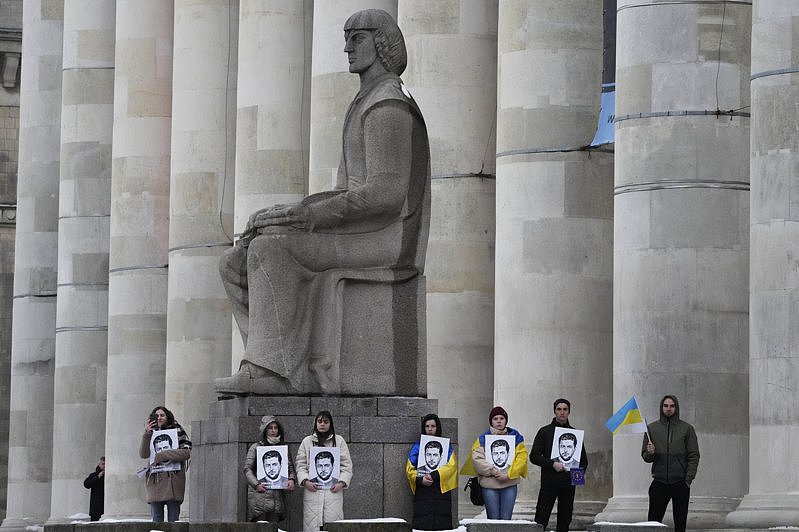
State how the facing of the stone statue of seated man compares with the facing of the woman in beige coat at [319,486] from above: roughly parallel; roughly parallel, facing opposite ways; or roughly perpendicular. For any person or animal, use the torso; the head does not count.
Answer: roughly perpendicular

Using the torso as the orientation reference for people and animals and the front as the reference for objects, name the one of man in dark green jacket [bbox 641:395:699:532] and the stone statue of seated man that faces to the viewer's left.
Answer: the stone statue of seated man

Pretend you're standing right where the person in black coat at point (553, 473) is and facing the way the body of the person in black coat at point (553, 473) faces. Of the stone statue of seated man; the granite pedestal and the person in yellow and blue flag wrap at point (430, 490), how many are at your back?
0

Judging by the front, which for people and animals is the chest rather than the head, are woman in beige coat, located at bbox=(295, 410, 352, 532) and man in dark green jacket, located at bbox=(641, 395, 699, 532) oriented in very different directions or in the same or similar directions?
same or similar directions

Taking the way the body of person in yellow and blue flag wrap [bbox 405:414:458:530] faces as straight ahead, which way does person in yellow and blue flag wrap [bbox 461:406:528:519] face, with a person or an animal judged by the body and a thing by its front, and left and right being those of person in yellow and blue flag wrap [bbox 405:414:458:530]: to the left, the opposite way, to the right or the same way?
the same way

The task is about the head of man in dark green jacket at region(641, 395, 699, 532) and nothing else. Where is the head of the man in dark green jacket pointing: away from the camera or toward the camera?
toward the camera

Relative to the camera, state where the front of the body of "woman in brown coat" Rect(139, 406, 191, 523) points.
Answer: toward the camera

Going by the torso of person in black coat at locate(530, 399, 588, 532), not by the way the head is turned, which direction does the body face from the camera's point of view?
toward the camera

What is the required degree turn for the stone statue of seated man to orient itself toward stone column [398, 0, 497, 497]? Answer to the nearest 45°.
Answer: approximately 90° to its right

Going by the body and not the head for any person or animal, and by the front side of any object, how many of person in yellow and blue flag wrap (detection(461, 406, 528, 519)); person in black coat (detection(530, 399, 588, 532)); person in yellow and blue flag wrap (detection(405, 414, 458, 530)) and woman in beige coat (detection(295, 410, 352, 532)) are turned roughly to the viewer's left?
0

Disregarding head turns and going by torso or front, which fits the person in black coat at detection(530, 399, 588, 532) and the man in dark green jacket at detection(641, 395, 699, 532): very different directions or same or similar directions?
same or similar directions

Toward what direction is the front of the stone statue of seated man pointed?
to the viewer's left

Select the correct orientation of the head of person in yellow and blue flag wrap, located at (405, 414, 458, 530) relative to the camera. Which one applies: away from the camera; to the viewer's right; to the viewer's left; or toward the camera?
toward the camera

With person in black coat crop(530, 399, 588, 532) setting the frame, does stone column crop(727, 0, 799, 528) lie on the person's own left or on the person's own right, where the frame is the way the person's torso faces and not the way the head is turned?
on the person's own left
